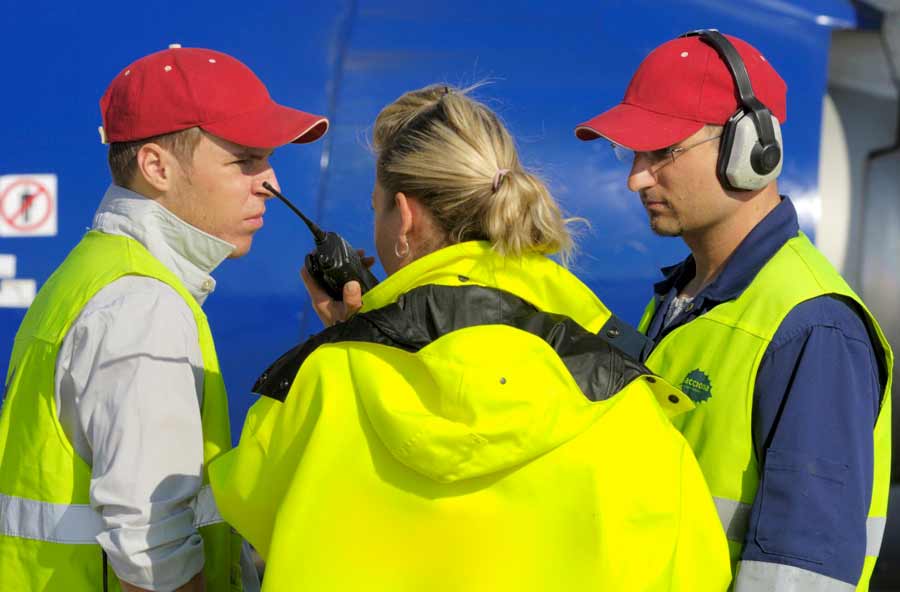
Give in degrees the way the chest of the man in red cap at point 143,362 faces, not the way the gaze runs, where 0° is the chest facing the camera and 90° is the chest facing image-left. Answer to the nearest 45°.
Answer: approximately 270°

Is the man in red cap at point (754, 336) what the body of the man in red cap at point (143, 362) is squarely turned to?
yes

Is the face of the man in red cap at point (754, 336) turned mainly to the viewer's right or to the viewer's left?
to the viewer's left

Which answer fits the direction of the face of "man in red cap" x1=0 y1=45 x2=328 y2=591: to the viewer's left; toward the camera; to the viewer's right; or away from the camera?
to the viewer's right

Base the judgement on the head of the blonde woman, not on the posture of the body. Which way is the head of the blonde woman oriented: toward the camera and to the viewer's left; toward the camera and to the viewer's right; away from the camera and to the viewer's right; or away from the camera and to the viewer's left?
away from the camera and to the viewer's left

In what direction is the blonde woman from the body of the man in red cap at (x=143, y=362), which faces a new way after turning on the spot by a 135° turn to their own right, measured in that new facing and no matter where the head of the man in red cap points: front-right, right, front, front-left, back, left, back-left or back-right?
left
